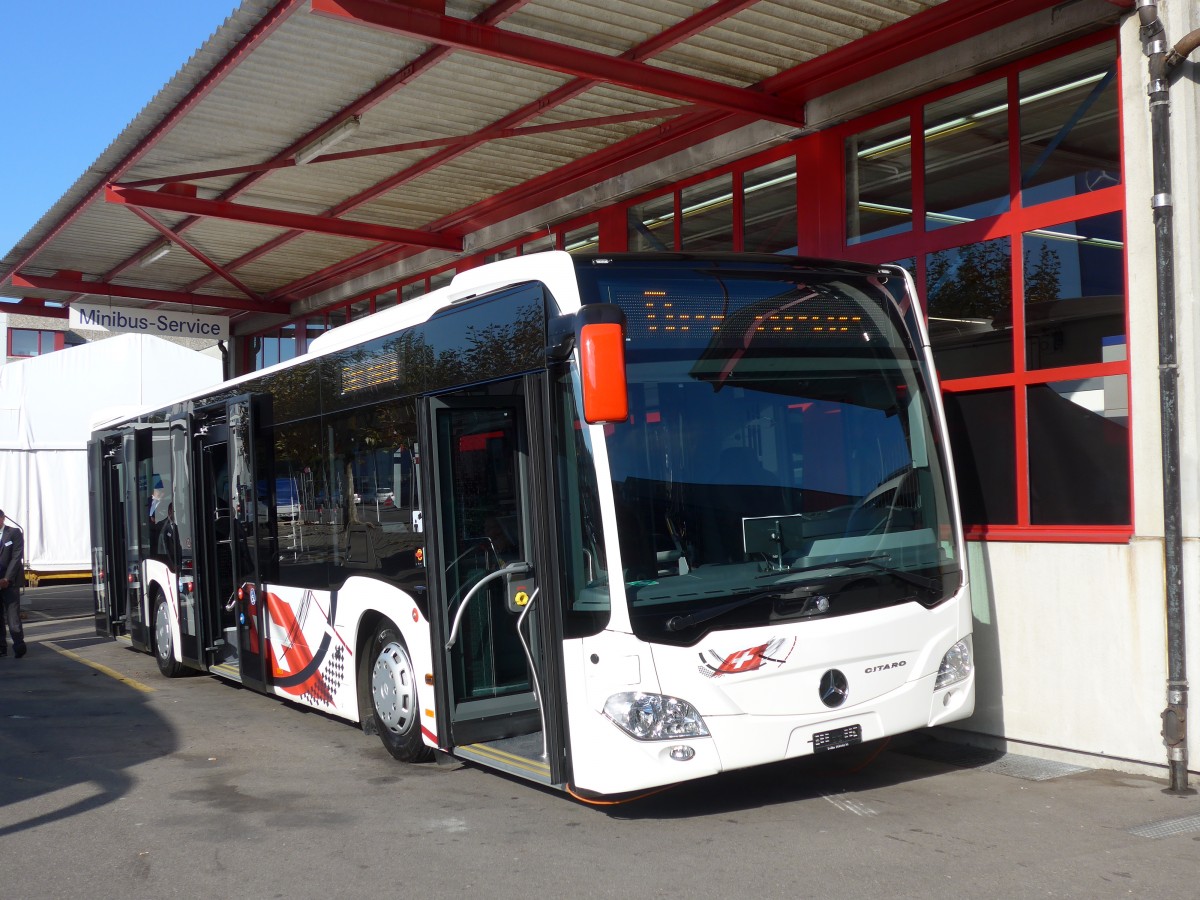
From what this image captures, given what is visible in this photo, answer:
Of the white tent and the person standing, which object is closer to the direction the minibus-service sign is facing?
the person standing

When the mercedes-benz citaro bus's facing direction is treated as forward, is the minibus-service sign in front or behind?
behind

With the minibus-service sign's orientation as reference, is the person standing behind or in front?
in front

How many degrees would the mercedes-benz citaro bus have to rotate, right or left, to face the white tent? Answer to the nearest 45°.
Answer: approximately 180°

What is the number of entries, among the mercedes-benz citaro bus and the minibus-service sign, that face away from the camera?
0

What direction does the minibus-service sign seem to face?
toward the camera

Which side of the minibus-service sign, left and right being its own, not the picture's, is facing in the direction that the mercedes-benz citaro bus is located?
front

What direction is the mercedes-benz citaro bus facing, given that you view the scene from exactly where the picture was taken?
facing the viewer and to the right of the viewer

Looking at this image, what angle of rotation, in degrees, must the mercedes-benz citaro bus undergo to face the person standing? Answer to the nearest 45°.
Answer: approximately 180°
